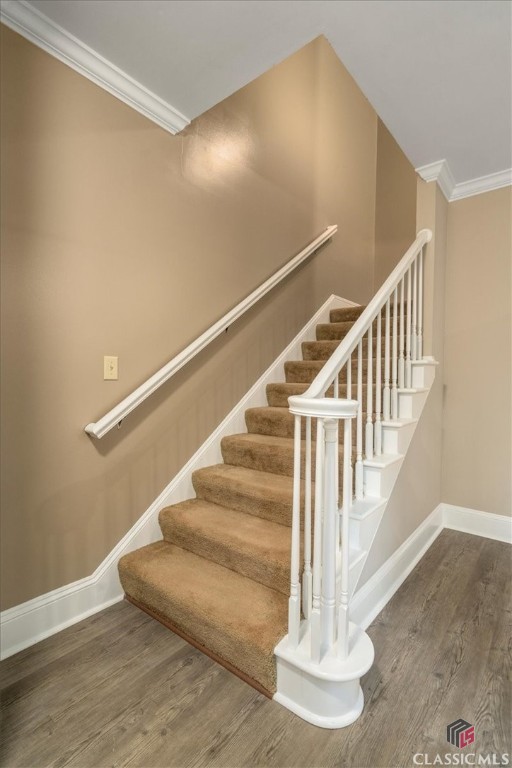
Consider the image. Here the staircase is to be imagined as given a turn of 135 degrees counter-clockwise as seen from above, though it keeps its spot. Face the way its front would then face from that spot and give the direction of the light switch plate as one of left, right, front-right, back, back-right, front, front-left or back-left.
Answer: back
